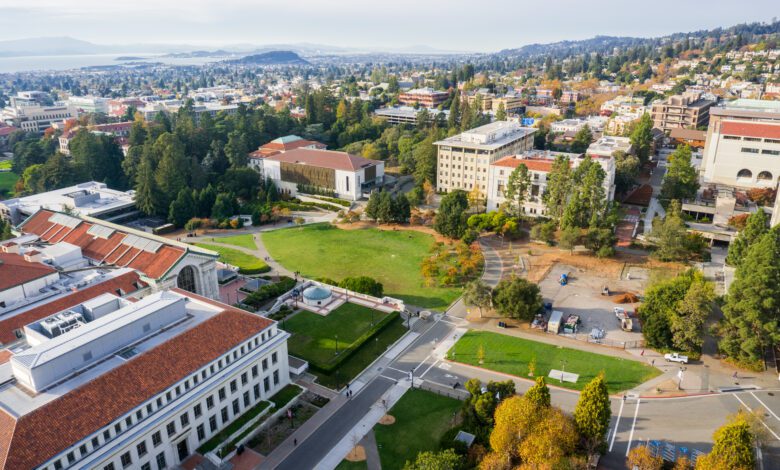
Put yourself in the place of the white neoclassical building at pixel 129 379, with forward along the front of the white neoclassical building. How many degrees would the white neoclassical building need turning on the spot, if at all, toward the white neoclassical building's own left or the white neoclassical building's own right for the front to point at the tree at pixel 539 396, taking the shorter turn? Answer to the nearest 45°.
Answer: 0° — it already faces it

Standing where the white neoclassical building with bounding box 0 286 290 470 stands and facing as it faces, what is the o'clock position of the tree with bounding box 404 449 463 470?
The tree is roughly at 12 o'clock from the white neoclassical building.

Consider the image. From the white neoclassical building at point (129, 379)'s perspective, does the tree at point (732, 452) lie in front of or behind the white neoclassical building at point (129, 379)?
in front

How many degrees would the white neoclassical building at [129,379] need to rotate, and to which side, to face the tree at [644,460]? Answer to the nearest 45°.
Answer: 0° — it already faces it

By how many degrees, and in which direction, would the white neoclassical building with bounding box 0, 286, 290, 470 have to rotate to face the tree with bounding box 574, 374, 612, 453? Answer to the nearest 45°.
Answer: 0° — it already faces it

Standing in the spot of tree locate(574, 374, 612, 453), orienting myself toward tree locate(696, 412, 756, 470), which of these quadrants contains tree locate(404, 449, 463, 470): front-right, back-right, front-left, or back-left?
back-right

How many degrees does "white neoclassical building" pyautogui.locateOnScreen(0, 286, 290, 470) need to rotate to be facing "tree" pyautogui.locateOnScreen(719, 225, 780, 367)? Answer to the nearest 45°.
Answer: approximately 45° to its left

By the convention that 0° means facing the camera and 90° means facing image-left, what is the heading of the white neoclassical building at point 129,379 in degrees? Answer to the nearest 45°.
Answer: approximately 315°
